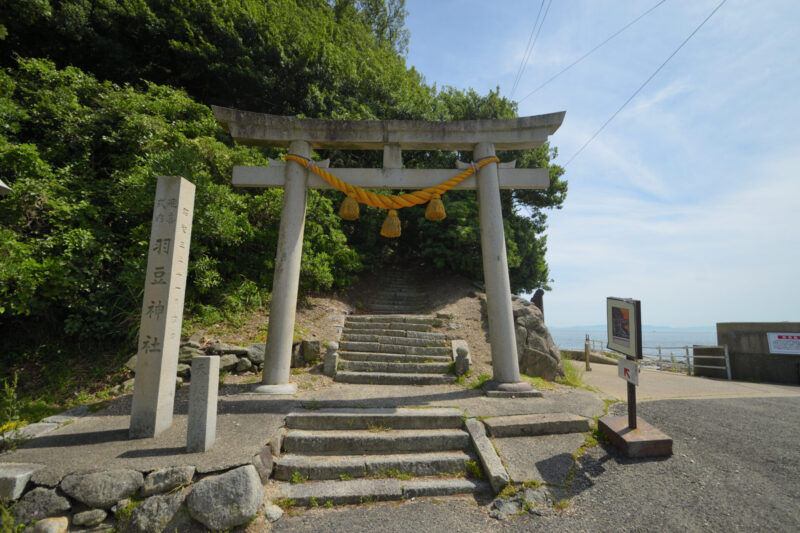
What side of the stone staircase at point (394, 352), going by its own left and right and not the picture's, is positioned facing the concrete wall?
left

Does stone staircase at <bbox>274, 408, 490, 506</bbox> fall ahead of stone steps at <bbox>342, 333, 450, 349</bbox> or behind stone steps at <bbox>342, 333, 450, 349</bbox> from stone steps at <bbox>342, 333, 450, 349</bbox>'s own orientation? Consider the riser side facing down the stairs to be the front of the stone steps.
ahead

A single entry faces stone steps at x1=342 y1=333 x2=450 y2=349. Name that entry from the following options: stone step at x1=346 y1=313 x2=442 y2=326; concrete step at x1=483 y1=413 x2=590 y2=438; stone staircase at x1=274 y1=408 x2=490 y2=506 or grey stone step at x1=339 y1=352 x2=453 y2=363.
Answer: stone step at x1=346 y1=313 x2=442 y2=326

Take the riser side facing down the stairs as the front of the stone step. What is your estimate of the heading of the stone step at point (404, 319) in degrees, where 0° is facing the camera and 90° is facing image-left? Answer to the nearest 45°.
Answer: approximately 0°

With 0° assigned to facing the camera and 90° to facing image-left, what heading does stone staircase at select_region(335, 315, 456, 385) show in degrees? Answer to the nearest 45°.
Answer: approximately 0°

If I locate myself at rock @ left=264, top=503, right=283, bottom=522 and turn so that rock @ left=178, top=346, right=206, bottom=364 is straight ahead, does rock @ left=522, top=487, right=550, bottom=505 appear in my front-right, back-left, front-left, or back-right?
back-right

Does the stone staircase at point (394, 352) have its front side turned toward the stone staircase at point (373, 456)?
yes
